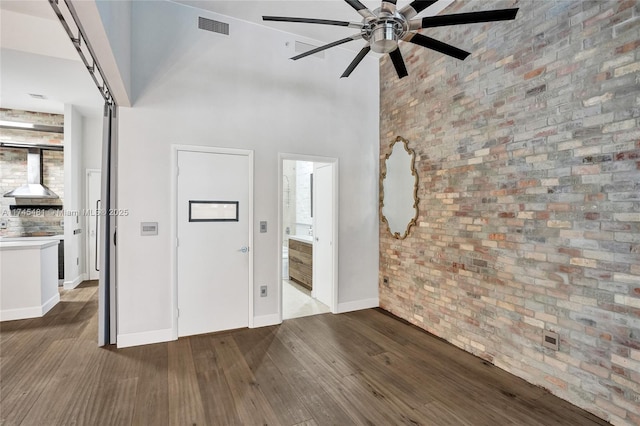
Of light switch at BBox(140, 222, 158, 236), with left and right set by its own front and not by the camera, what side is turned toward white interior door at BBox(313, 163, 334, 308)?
left

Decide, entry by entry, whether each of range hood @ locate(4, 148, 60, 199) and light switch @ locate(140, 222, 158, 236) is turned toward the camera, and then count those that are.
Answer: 2

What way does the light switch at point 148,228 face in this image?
toward the camera

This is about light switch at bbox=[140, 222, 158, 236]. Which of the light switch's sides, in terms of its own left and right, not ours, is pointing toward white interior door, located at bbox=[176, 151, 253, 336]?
left

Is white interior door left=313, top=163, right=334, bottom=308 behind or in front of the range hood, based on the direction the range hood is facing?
in front

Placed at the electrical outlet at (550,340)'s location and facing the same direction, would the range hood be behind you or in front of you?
in front

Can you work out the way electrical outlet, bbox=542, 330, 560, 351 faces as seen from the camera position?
facing the viewer and to the left of the viewer

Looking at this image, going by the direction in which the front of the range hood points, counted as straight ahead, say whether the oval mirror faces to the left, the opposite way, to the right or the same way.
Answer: to the right

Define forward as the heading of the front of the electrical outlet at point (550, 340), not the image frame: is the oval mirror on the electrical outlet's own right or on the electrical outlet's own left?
on the electrical outlet's own right

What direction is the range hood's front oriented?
toward the camera

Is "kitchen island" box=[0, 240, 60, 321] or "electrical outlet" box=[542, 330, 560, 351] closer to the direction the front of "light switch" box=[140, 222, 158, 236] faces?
the electrical outlet

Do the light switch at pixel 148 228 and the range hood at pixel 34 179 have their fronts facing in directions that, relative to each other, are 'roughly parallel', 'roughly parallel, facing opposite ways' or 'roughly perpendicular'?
roughly parallel

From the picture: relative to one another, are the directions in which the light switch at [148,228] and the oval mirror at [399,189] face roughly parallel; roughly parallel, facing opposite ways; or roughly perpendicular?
roughly perpendicular

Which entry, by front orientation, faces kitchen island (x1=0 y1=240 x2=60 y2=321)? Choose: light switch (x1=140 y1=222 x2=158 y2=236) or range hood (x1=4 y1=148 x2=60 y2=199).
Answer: the range hood

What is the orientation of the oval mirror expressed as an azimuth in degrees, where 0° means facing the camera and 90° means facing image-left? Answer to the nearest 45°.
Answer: approximately 45°
